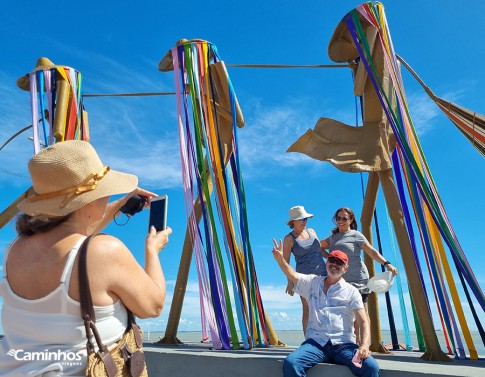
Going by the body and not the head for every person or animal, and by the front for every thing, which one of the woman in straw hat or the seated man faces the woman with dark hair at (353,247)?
the woman in straw hat

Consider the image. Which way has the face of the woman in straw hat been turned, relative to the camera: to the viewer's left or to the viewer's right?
to the viewer's right

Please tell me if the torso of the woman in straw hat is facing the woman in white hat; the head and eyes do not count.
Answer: yes

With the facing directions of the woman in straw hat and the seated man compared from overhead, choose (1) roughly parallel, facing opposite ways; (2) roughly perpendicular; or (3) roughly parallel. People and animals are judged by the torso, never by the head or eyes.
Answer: roughly parallel, facing opposite ways

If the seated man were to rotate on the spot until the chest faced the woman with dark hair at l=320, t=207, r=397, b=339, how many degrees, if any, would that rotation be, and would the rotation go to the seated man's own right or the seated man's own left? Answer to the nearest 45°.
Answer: approximately 180°

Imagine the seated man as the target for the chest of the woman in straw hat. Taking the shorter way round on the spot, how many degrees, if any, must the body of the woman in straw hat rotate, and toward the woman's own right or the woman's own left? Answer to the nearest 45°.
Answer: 0° — they already face them

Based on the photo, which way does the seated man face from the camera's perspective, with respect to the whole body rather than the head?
toward the camera

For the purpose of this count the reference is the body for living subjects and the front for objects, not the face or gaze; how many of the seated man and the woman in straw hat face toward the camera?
1

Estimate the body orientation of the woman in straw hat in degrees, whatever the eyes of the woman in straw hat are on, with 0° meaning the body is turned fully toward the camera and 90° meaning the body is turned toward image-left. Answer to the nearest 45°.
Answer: approximately 225°

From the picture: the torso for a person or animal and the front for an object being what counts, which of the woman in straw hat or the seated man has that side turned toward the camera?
the seated man

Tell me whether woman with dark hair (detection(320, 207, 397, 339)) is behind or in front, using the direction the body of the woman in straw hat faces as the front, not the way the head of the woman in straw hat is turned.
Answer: in front

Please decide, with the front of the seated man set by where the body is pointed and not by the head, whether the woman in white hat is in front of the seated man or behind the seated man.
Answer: behind
